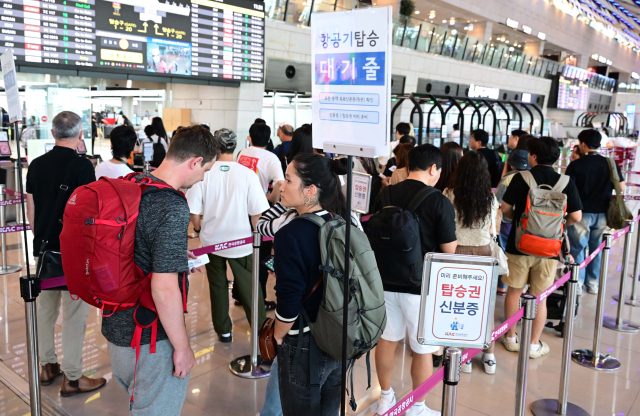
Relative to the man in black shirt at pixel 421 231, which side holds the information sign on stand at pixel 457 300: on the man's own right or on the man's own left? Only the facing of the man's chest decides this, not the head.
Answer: on the man's own right

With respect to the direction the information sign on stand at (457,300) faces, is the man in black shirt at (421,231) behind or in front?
behind

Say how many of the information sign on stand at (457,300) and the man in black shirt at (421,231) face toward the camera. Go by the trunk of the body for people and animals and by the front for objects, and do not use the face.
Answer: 1

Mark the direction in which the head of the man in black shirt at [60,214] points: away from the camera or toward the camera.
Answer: away from the camera

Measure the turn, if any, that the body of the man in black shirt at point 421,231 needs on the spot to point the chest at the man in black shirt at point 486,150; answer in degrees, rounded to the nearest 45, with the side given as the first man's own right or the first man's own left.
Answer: approximately 45° to the first man's own left

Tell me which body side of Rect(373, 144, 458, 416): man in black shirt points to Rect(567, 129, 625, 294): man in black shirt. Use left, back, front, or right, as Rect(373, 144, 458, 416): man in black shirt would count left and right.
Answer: front

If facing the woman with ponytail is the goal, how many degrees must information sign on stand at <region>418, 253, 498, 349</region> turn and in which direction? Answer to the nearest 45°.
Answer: approximately 90° to its right

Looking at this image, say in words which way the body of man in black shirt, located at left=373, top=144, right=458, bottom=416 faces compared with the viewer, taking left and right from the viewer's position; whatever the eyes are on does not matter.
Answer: facing away from the viewer and to the right of the viewer

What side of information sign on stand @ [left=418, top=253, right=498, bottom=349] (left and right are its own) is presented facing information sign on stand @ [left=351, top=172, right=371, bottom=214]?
back

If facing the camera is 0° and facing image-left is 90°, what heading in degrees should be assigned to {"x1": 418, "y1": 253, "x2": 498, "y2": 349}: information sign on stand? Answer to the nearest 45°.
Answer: approximately 0°
